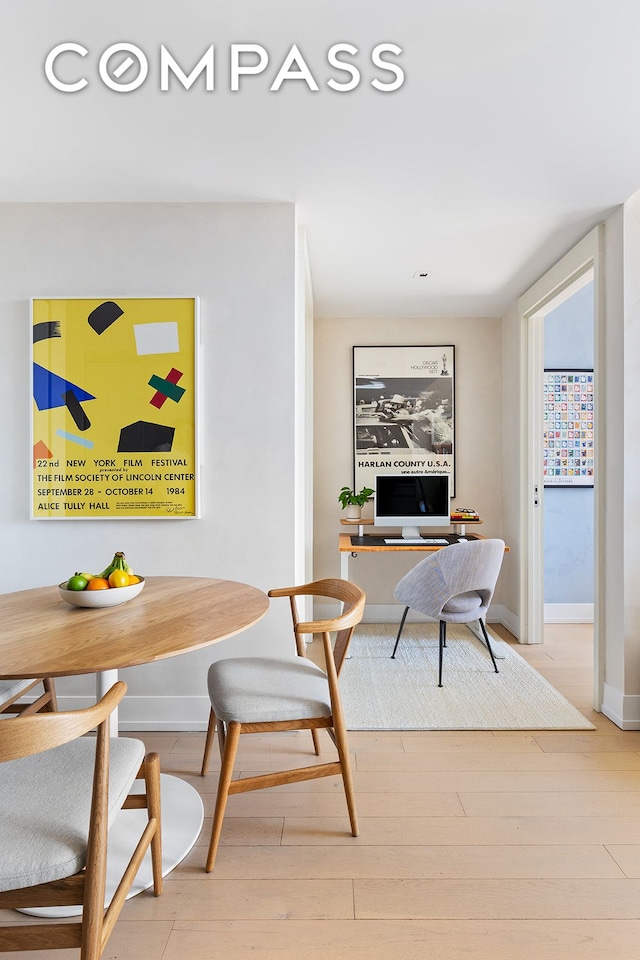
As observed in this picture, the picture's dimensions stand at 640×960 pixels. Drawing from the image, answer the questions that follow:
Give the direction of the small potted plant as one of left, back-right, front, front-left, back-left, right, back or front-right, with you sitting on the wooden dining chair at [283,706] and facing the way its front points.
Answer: right

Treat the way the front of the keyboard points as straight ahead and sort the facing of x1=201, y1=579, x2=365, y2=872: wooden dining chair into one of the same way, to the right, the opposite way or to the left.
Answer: to the right

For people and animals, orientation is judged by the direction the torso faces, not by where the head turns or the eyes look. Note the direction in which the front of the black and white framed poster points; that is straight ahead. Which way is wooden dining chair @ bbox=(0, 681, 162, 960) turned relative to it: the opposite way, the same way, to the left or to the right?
the opposite way

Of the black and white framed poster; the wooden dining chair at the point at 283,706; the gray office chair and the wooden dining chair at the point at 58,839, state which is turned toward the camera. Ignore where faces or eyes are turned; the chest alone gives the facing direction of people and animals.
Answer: the black and white framed poster

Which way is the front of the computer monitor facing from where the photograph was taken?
facing the viewer

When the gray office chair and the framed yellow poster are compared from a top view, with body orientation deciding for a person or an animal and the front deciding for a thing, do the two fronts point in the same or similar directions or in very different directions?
very different directions

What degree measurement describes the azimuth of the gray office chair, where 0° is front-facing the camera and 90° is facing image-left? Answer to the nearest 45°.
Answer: approximately 135°

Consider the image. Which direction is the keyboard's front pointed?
toward the camera

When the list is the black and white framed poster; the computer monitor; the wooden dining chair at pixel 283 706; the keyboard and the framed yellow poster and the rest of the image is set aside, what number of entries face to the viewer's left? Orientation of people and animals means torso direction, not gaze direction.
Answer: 1

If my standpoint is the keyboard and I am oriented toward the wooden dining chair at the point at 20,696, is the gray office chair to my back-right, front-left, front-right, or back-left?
front-left

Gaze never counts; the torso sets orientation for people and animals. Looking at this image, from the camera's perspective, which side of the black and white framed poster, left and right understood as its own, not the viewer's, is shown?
front

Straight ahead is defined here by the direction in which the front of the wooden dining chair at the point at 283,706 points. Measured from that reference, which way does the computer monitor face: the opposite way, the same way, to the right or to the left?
to the left

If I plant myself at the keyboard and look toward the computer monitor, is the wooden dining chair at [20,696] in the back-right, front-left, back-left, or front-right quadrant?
back-left

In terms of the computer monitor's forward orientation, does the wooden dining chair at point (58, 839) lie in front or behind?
in front

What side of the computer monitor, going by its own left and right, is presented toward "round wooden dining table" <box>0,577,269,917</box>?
front

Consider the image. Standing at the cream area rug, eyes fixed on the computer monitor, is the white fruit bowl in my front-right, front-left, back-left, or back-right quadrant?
back-left

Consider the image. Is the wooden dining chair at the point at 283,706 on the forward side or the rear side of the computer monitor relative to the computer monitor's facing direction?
on the forward side

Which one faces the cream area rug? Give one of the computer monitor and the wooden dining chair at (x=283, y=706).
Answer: the computer monitor
